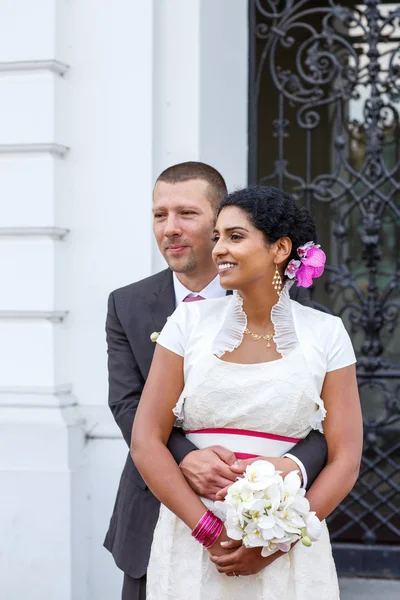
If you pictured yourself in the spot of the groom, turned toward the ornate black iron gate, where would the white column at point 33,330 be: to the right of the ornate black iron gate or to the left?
left

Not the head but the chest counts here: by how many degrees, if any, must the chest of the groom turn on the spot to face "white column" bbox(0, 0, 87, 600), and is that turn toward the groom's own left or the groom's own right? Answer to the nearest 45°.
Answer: approximately 135° to the groom's own right

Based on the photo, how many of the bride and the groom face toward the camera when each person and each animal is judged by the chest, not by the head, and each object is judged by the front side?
2

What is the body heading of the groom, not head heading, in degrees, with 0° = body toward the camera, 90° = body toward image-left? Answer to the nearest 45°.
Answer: approximately 0°

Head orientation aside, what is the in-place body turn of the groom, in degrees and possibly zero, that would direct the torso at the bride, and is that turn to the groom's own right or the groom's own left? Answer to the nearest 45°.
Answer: approximately 45° to the groom's own left

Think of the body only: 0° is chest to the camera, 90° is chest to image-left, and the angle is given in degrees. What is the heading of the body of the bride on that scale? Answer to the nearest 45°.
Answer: approximately 0°

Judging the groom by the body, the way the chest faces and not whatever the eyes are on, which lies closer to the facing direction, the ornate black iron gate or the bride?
the bride

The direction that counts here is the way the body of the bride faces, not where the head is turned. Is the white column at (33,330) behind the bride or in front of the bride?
behind

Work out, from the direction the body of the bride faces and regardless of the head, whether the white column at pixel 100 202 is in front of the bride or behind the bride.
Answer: behind

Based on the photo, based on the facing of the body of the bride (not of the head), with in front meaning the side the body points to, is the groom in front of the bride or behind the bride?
behind
